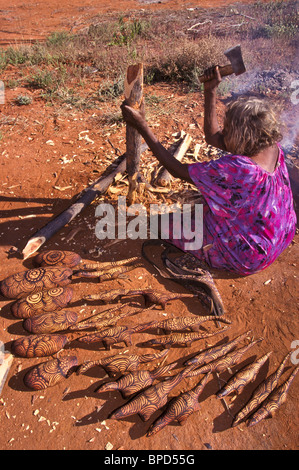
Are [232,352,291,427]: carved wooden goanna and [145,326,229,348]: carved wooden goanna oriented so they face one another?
no

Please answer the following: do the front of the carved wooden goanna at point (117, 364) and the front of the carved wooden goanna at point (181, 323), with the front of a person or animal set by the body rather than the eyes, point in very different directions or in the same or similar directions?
same or similar directions

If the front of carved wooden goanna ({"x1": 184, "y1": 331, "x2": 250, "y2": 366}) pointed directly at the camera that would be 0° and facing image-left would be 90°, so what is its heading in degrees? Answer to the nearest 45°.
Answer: approximately 45°

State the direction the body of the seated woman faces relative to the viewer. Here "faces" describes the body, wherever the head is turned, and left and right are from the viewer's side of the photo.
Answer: facing away from the viewer and to the left of the viewer

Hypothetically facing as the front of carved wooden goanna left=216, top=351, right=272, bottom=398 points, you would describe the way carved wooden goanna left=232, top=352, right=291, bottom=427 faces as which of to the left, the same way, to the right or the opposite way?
the same way

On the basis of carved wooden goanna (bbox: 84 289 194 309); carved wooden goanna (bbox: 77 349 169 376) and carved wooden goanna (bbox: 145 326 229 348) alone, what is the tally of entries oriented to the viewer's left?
3

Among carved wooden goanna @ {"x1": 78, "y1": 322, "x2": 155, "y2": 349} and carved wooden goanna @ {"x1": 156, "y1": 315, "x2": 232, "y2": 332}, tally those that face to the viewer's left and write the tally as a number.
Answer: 2

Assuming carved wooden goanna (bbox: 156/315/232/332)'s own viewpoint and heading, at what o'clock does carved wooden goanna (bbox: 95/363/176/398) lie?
carved wooden goanna (bbox: 95/363/176/398) is roughly at 10 o'clock from carved wooden goanna (bbox: 156/315/232/332).

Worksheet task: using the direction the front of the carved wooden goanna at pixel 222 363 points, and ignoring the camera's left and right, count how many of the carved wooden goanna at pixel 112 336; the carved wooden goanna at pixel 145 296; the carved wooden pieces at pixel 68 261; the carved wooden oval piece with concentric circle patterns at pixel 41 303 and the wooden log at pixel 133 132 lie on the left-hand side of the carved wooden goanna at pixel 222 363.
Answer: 0

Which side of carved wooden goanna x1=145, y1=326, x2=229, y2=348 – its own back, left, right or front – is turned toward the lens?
left

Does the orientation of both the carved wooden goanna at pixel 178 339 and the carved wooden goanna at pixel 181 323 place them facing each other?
no

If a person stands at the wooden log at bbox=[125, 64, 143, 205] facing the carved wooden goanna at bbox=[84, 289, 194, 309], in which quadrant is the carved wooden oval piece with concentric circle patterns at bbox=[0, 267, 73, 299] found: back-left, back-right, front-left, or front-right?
front-right

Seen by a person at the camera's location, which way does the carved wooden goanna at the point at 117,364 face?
facing to the left of the viewer

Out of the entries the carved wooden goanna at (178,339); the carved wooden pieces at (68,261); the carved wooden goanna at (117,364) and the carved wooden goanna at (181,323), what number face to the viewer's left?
4

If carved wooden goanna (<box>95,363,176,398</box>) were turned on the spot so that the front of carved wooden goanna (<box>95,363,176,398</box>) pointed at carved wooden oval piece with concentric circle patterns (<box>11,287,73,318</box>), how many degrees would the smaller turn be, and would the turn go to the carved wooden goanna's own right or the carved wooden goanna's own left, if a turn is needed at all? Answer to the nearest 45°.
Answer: approximately 90° to the carved wooden goanna's own right
